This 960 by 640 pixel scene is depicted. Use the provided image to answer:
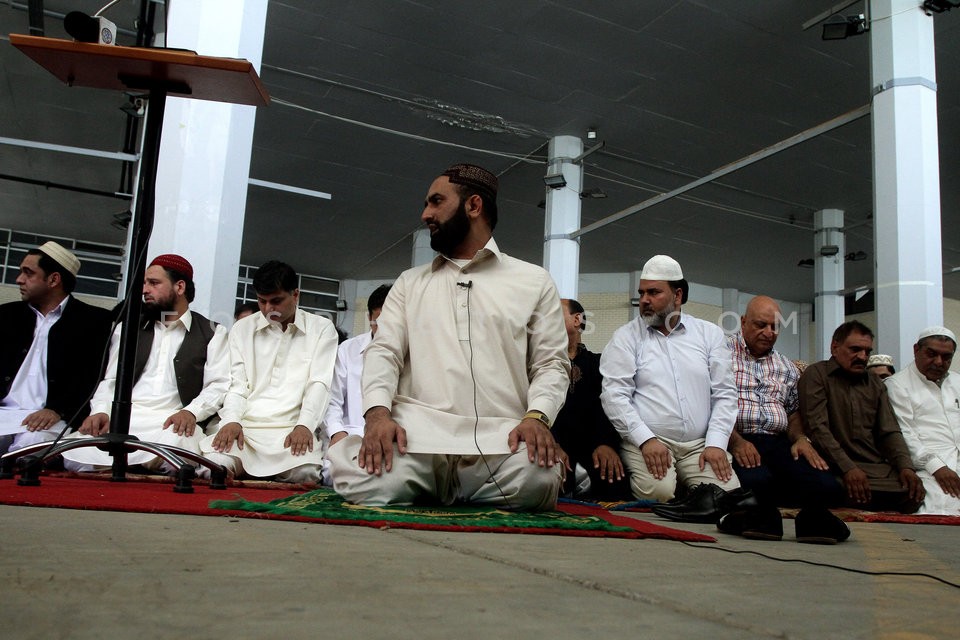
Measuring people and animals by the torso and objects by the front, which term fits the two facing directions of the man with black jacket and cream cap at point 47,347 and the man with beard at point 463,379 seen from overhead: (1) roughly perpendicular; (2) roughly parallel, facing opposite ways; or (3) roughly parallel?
roughly parallel

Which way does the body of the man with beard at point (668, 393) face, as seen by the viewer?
toward the camera

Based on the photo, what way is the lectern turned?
toward the camera

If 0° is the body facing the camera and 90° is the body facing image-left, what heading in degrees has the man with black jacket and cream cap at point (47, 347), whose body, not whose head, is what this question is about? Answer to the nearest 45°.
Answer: approximately 45°

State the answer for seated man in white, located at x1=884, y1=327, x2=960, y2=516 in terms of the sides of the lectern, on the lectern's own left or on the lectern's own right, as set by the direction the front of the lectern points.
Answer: on the lectern's own left

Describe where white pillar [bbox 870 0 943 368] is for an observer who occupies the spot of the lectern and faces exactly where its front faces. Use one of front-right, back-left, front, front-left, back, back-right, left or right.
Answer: left

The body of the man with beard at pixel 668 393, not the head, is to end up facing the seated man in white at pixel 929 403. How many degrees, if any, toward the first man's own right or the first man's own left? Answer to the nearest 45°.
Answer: approximately 135° to the first man's own left

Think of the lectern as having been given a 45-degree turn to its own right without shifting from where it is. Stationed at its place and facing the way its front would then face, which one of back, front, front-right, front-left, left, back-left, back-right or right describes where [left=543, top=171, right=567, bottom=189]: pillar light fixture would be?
back

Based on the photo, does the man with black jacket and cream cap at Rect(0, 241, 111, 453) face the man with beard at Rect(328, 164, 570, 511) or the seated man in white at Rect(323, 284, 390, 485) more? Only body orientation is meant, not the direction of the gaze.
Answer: the man with beard

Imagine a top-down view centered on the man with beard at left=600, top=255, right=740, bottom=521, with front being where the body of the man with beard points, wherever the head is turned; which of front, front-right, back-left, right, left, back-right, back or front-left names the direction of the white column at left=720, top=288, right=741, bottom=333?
back

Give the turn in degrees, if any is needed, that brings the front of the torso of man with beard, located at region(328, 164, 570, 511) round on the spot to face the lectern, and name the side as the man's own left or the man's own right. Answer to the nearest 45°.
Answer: approximately 90° to the man's own right

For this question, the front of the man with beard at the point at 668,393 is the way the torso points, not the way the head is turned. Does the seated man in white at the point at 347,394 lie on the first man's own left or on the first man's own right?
on the first man's own right
